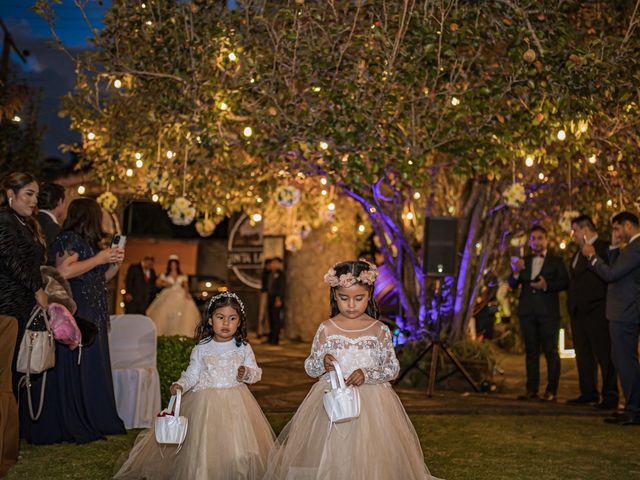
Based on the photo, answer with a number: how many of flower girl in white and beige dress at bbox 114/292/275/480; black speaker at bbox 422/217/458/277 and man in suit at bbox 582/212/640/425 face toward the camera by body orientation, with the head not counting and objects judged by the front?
2

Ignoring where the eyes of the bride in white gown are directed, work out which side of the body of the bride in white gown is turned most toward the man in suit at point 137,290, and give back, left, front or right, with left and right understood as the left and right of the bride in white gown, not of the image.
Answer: right

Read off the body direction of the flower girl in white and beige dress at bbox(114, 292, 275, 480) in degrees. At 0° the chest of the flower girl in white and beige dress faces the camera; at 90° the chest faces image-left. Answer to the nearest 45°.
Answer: approximately 0°

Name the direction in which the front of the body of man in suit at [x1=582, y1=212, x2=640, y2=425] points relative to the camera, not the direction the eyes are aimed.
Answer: to the viewer's left

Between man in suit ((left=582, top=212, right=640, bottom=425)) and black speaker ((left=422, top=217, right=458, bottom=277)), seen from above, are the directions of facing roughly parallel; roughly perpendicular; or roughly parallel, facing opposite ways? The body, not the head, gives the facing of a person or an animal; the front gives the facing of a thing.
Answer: roughly perpendicular

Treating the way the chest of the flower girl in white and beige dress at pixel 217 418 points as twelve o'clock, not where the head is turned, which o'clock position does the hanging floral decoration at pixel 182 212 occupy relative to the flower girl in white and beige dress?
The hanging floral decoration is roughly at 6 o'clock from the flower girl in white and beige dress.

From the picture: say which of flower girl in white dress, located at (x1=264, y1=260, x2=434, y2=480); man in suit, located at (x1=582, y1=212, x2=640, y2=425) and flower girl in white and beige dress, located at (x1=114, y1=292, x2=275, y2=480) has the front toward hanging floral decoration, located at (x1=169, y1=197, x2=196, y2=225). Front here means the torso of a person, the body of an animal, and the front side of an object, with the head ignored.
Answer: the man in suit

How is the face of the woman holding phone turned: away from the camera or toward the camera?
away from the camera

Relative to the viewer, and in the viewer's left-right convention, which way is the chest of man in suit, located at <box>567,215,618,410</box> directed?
facing to the left of the viewer

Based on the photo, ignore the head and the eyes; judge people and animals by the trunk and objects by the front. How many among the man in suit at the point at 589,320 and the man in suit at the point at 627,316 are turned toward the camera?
0

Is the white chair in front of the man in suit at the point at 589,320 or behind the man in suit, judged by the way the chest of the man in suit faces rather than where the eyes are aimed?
in front
